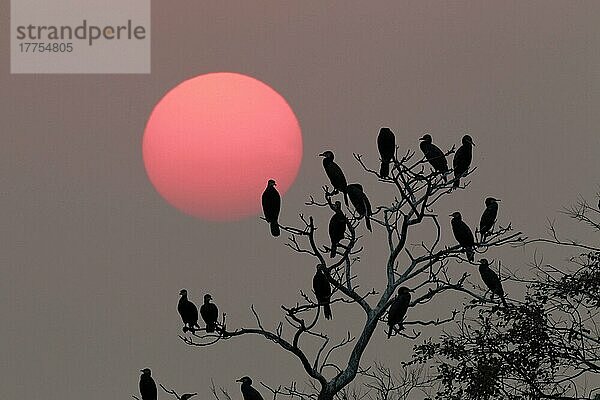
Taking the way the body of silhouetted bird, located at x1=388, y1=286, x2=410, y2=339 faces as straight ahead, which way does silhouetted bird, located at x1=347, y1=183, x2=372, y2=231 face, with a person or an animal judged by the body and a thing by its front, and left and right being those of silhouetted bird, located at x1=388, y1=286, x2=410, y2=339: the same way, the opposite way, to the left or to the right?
the opposite way

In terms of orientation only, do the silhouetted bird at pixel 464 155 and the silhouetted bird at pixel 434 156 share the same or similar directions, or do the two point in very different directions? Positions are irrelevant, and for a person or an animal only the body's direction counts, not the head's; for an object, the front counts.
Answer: very different directions

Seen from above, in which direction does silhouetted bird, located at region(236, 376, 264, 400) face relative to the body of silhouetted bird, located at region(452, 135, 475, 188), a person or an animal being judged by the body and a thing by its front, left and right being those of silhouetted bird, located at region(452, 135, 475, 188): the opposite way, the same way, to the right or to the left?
the opposite way

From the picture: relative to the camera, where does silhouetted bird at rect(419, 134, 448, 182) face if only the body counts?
to the viewer's left

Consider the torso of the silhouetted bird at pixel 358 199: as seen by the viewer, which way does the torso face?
to the viewer's left

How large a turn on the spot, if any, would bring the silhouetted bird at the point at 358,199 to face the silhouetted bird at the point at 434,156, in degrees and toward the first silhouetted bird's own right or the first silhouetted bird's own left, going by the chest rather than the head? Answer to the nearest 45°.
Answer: approximately 180°

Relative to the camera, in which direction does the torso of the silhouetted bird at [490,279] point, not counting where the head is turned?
to the viewer's left

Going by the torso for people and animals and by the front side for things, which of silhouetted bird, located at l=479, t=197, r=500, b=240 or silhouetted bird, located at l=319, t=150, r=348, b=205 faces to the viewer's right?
silhouetted bird, located at l=479, t=197, r=500, b=240

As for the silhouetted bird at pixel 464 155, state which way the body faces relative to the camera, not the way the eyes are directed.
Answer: to the viewer's right

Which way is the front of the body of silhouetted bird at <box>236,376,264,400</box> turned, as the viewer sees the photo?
to the viewer's left
